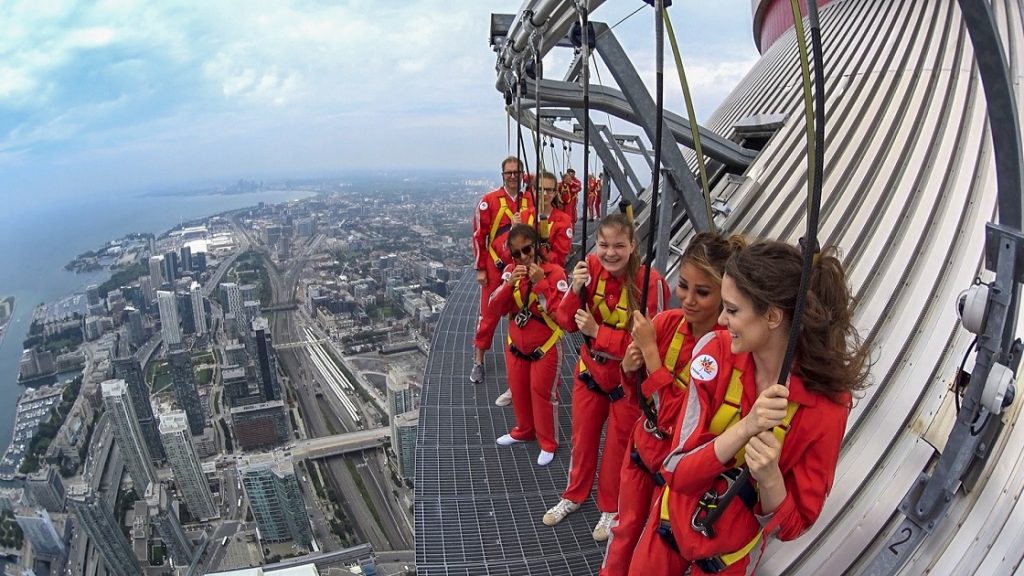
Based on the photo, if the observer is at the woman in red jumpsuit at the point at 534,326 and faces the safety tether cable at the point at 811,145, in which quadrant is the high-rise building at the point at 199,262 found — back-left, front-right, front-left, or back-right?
back-right

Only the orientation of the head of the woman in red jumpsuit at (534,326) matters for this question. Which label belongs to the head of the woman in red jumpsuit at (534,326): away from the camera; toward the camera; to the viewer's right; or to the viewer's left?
toward the camera

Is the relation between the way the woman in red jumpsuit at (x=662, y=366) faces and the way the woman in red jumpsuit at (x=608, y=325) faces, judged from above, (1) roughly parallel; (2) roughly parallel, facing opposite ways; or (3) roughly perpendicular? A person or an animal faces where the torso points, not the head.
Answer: roughly parallel

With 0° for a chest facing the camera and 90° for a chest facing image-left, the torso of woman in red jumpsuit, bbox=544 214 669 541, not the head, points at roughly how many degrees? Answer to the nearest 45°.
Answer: approximately 45°

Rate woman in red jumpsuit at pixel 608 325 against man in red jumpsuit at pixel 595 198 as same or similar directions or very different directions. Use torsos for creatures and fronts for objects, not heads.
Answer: same or similar directions

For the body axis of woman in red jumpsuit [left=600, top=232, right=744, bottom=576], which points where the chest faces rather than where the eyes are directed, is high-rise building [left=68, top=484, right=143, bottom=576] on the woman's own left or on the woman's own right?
on the woman's own right

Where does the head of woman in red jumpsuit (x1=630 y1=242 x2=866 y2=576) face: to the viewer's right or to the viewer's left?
to the viewer's left

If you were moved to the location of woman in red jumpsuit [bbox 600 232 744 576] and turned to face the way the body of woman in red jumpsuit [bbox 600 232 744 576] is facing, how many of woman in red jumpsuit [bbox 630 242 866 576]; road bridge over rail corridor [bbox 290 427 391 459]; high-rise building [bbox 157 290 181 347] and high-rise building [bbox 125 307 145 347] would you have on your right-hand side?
3

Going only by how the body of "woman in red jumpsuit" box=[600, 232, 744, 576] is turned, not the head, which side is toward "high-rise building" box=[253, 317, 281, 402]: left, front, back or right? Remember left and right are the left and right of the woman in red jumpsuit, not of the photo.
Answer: right

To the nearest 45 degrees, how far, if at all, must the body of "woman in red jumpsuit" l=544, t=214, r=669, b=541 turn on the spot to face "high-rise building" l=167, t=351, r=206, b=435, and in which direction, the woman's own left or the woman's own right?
approximately 90° to the woman's own right

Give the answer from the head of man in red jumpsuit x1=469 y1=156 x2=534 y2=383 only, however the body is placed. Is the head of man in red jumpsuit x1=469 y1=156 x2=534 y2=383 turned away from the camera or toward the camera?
toward the camera

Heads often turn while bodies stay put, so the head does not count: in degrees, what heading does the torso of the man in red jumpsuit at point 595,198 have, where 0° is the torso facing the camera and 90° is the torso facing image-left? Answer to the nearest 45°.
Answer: approximately 45°
